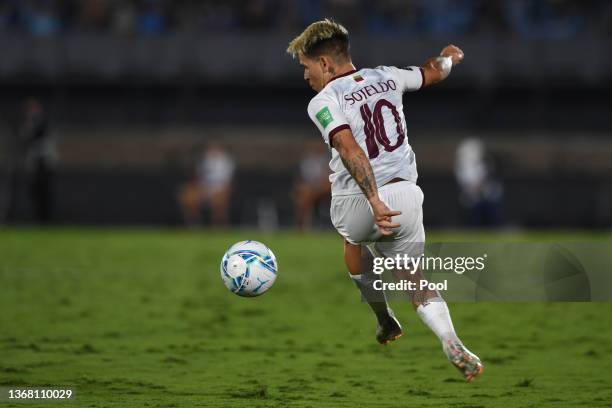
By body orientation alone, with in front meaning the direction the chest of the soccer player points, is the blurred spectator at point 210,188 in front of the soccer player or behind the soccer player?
in front

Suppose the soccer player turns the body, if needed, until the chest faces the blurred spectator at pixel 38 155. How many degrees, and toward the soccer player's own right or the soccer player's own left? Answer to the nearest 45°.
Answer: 0° — they already face them

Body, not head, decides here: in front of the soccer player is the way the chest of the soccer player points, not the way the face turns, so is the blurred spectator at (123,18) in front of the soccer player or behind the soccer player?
in front

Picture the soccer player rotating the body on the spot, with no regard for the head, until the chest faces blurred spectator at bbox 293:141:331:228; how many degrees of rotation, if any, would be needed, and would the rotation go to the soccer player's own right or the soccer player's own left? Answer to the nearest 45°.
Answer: approximately 45° to the soccer player's own right

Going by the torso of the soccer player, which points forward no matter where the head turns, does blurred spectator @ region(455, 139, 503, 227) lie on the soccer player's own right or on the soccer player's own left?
on the soccer player's own right

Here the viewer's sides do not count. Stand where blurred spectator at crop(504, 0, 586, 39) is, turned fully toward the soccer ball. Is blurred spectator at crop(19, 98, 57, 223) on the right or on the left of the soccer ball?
right

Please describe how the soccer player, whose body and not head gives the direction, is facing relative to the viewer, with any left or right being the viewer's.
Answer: facing away from the viewer and to the left of the viewer
